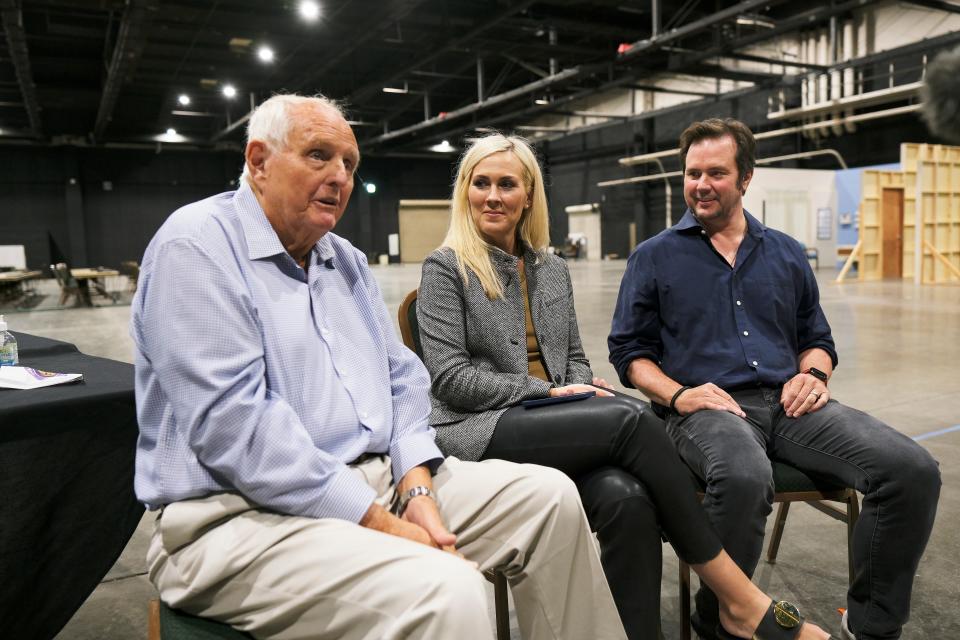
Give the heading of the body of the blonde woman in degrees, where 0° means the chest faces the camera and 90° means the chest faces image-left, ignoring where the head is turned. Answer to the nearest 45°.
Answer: approximately 315°

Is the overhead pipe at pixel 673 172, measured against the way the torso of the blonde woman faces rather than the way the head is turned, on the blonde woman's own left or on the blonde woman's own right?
on the blonde woman's own left

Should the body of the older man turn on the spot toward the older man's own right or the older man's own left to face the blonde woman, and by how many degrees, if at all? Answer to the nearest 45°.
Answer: approximately 90° to the older man's own left

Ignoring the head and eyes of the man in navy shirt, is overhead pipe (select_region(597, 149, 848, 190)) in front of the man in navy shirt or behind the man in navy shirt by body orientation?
behind

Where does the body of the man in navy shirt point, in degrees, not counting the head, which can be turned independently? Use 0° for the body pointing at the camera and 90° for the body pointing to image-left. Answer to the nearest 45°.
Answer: approximately 0°
